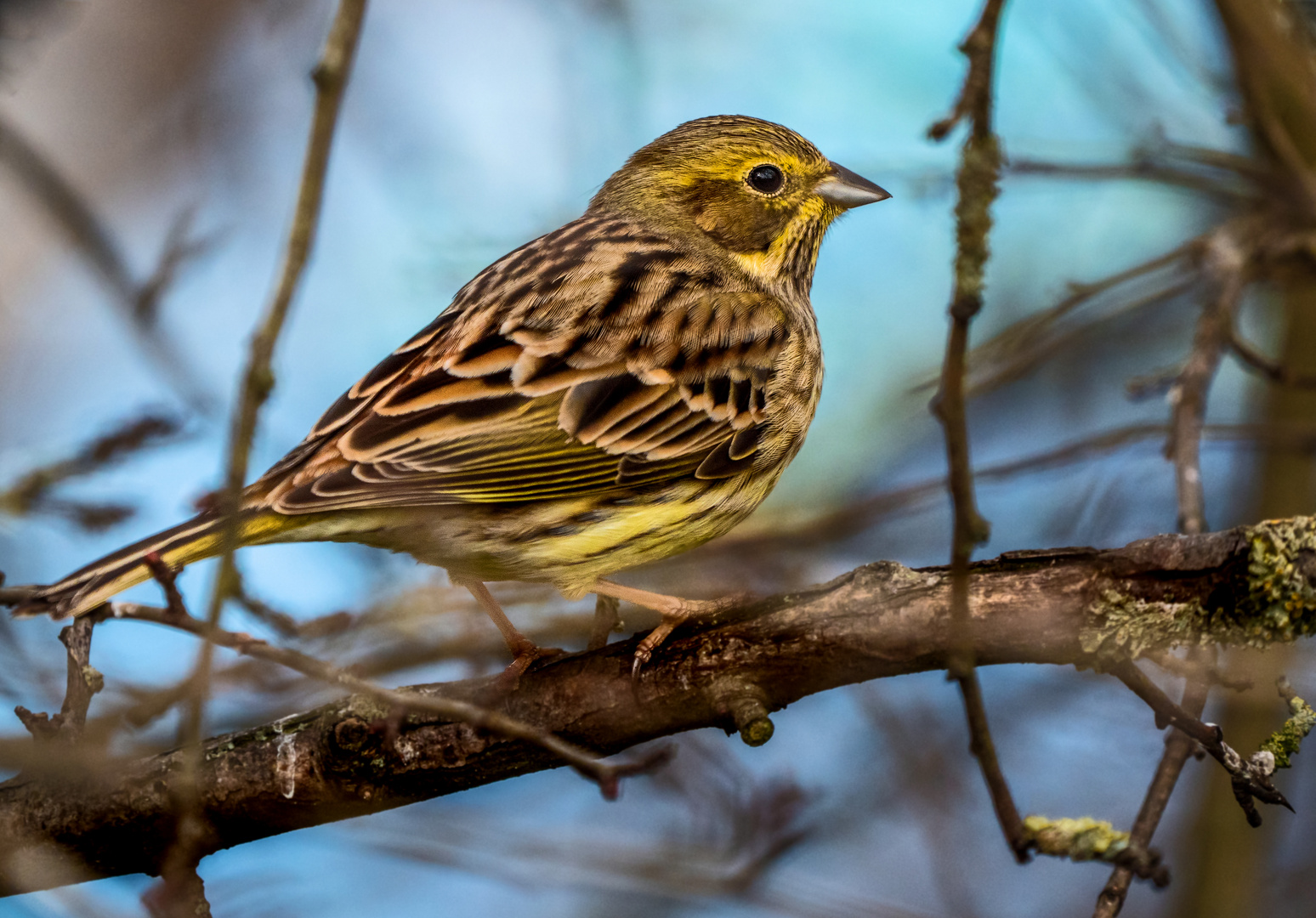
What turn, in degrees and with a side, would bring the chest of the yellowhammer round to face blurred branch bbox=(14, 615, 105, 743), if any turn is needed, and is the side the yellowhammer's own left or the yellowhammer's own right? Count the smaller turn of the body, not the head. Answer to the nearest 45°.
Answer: approximately 135° to the yellowhammer's own right

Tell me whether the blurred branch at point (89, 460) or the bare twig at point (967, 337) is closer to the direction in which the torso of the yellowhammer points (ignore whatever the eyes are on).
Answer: the bare twig

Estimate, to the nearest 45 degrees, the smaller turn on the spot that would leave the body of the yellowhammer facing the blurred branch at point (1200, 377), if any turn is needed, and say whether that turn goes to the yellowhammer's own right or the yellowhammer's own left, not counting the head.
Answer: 0° — it already faces it

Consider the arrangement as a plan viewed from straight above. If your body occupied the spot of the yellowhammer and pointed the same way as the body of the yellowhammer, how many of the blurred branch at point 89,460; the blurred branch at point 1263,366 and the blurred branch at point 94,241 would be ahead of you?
1

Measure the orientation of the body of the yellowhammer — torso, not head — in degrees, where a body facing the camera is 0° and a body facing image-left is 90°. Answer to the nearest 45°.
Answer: approximately 270°
